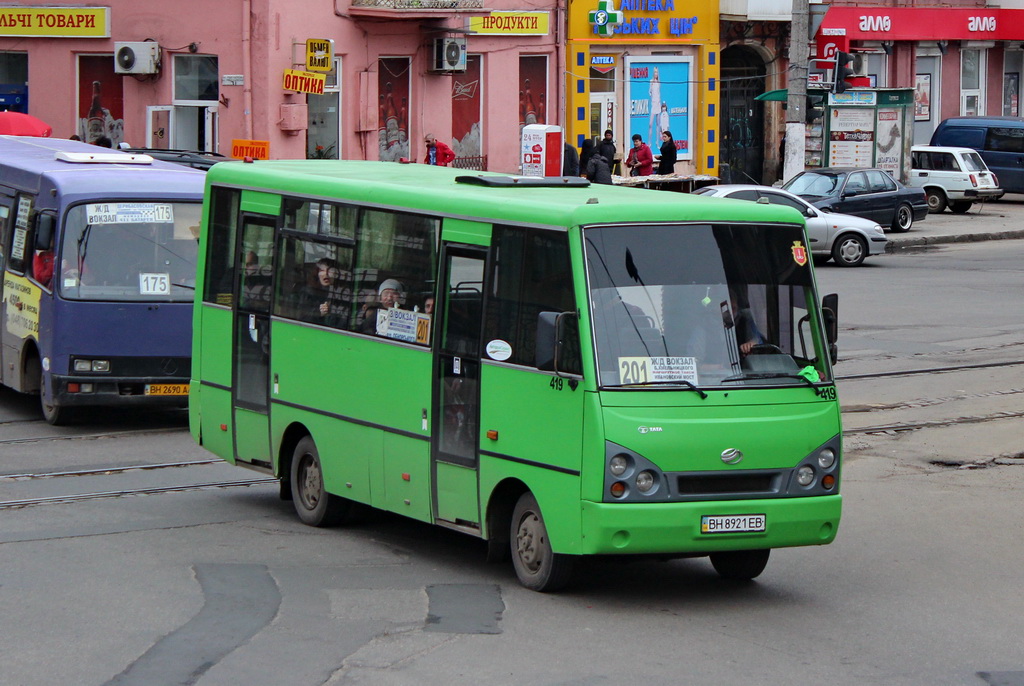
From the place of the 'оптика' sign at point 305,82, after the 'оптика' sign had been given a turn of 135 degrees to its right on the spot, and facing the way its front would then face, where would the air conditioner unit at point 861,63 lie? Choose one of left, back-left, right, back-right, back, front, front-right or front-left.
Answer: right

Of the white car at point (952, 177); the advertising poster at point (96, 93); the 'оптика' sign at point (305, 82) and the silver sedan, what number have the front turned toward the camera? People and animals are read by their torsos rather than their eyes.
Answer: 2

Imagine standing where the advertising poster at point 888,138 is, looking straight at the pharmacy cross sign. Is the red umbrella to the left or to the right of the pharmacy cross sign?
left

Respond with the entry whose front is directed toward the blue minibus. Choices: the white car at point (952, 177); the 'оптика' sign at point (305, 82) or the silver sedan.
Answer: the 'оптика' sign

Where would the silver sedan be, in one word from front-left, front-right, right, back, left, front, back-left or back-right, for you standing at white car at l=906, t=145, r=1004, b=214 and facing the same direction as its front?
back-left

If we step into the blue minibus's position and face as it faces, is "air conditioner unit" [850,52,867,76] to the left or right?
on its left

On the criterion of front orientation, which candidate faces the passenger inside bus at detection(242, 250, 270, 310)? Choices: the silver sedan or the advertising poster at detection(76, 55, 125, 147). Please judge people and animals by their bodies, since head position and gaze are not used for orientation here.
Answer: the advertising poster

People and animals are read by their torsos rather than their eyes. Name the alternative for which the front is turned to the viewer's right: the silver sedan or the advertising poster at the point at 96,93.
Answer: the silver sedan

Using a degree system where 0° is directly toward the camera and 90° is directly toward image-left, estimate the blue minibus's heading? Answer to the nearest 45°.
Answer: approximately 315°

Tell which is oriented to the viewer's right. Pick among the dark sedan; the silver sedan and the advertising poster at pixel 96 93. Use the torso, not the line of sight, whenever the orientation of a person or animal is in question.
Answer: the silver sedan

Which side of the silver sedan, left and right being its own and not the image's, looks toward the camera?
right
